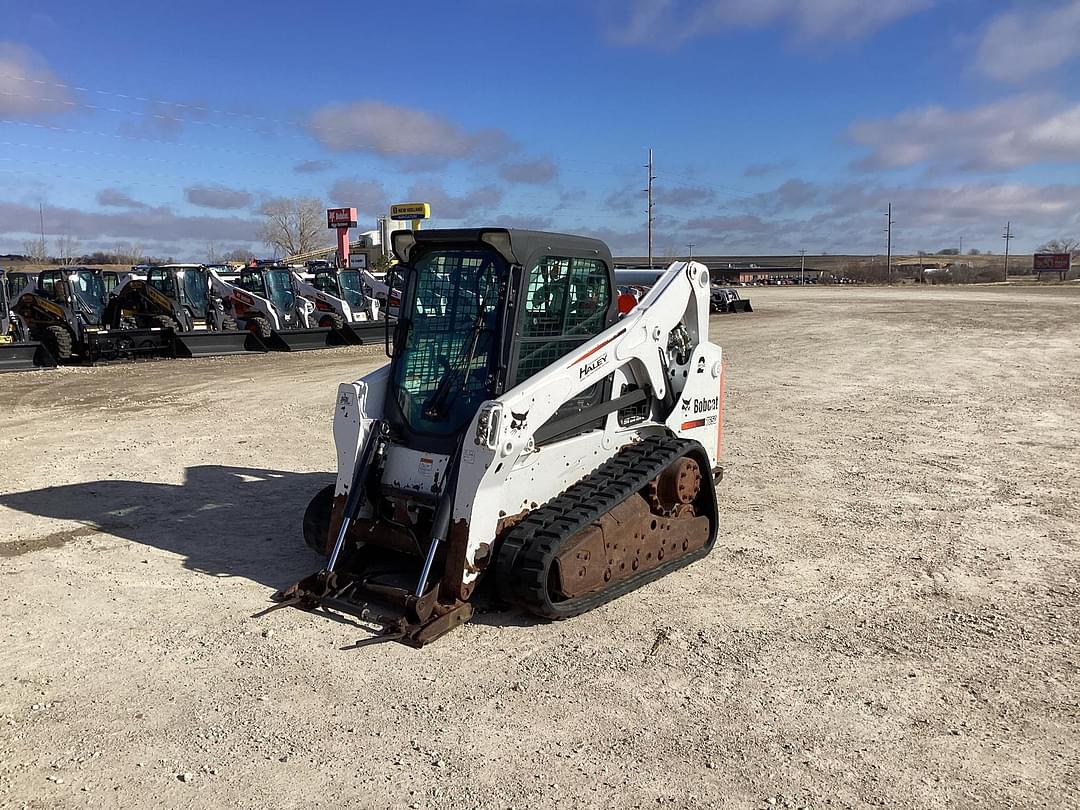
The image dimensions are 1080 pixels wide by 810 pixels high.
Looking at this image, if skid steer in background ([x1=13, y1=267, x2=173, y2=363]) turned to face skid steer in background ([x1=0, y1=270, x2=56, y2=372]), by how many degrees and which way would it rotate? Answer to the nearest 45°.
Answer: approximately 90° to its right

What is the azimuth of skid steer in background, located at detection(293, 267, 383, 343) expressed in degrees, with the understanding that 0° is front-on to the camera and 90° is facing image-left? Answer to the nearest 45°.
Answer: approximately 315°

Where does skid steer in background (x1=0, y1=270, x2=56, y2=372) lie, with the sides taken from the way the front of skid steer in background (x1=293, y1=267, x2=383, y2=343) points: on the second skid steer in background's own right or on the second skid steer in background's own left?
on the second skid steer in background's own right

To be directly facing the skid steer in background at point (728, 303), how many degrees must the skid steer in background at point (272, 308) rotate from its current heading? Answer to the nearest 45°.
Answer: approximately 90° to its left

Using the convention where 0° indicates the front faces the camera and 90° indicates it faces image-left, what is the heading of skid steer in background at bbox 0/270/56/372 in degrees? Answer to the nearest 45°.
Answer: approximately 315°
